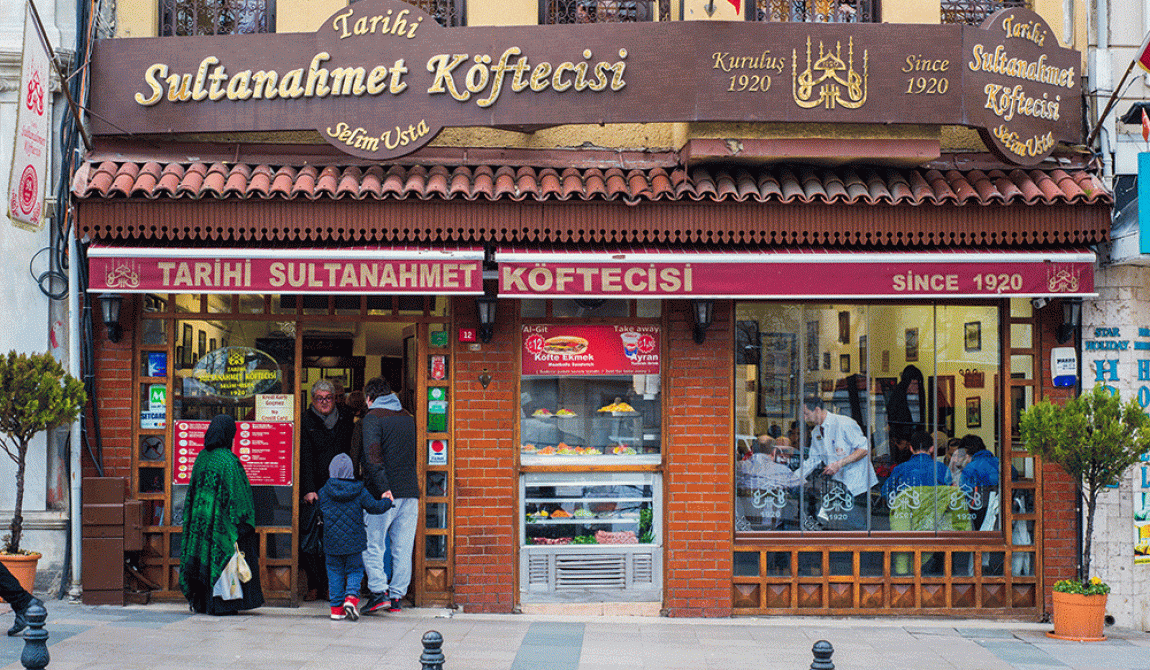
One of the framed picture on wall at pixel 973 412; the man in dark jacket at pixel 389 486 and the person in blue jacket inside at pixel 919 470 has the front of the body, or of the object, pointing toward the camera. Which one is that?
the framed picture on wall

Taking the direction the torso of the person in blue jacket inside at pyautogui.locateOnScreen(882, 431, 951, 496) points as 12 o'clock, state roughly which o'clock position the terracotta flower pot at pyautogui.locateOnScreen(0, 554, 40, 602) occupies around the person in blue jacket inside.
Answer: The terracotta flower pot is roughly at 8 o'clock from the person in blue jacket inside.

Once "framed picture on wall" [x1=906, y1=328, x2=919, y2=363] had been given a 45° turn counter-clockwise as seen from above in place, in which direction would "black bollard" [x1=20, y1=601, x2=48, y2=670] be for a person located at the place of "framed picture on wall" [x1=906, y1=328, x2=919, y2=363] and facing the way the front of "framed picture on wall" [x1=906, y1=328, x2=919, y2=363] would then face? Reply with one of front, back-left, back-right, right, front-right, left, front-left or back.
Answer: right

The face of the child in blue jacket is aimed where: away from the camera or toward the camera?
away from the camera

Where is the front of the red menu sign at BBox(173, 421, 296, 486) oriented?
toward the camera

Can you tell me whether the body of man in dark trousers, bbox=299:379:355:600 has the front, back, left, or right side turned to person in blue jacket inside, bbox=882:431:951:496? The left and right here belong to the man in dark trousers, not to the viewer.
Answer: left

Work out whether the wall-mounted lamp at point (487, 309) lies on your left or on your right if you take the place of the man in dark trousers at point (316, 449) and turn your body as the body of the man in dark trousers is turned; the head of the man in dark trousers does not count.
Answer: on your left

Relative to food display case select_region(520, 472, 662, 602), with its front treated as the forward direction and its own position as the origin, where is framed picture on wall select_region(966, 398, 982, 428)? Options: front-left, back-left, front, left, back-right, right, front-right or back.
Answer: left

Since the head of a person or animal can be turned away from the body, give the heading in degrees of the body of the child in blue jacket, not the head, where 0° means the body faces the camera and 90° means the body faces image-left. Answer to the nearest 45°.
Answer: approximately 180°

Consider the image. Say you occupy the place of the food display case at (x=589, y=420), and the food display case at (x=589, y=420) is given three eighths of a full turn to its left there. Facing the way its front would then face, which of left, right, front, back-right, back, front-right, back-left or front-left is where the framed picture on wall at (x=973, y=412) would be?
front-right

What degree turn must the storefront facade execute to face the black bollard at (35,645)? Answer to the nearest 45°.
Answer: approximately 45° to its right

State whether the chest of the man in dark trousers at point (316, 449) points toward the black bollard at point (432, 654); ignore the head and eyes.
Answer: yes

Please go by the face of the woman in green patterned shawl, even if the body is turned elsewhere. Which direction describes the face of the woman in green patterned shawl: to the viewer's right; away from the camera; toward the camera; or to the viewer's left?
away from the camera

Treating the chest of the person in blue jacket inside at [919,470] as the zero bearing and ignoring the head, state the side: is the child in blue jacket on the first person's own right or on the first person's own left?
on the first person's own left
